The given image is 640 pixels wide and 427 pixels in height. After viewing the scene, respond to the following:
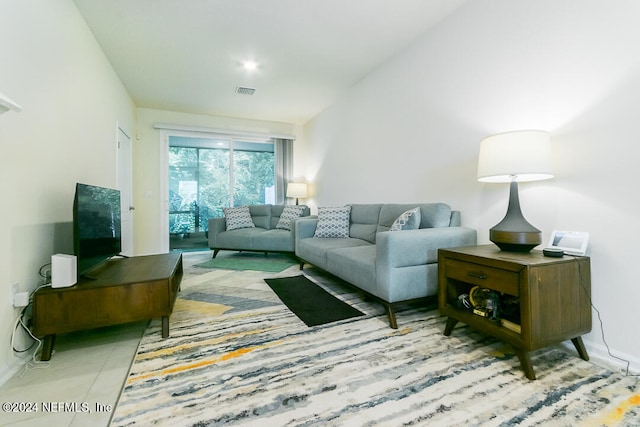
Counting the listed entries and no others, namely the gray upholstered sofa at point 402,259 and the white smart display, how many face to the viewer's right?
0

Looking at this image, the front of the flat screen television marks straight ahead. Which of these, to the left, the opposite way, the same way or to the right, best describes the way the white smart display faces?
the opposite way

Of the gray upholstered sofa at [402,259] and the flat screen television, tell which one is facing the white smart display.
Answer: the flat screen television

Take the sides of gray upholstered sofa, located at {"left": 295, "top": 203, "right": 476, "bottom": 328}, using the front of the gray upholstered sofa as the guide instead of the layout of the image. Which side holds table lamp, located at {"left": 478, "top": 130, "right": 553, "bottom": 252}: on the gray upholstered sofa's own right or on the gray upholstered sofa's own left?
on the gray upholstered sofa's own left

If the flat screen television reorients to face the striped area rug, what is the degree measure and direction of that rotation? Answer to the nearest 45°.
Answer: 0° — it already faces it

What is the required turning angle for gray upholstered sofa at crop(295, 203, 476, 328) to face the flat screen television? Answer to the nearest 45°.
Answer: approximately 45° to its right

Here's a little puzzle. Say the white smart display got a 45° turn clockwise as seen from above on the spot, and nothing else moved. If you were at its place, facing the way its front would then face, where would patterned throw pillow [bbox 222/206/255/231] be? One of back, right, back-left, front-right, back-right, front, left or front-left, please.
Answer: front

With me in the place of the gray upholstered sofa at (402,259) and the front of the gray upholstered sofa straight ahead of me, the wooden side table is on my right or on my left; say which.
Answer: on my left

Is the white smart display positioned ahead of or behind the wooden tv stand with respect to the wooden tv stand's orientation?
ahead

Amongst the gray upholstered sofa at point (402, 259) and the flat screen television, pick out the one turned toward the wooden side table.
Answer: the flat screen television

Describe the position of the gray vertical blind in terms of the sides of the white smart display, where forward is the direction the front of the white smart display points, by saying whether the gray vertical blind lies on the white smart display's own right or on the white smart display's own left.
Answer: on the white smart display's own right

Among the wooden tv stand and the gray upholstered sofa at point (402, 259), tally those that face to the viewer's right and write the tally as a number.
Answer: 1

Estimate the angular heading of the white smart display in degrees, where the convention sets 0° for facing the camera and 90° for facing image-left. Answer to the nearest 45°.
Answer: approximately 45°

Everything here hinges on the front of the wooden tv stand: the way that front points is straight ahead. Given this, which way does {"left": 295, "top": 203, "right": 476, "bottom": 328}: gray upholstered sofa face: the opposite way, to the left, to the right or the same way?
the opposite way

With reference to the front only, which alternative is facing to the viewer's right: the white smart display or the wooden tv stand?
the wooden tv stand

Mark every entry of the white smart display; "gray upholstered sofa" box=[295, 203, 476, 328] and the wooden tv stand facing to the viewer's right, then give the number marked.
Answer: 1

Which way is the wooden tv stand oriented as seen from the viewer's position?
to the viewer's right
